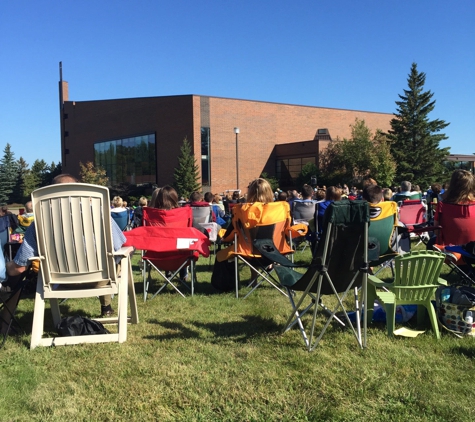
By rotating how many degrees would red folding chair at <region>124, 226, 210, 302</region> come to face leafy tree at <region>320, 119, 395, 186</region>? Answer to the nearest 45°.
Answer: approximately 45° to its right

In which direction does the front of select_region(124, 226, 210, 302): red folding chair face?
away from the camera

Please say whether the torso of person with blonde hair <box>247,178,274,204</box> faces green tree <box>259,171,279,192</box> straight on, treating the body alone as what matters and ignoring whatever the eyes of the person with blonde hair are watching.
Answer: yes

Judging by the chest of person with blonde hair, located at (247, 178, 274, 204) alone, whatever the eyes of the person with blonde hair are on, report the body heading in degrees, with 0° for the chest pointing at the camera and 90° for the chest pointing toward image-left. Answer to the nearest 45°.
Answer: approximately 180°

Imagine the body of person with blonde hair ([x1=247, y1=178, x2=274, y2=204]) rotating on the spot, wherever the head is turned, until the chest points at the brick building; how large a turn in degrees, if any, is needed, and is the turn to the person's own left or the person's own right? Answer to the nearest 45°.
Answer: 0° — they already face it

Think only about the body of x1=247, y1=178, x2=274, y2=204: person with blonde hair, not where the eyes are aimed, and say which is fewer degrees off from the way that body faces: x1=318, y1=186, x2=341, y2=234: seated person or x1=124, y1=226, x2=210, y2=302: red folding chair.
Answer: the seated person

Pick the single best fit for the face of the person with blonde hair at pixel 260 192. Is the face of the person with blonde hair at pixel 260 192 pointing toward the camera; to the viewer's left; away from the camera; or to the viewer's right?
away from the camera

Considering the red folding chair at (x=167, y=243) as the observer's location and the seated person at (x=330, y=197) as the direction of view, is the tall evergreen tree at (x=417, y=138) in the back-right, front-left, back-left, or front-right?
front-left

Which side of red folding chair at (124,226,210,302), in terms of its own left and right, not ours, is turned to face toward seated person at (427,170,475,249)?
right

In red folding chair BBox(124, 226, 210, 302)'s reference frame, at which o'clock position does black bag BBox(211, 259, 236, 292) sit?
The black bag is roughly at 2 o'clock from the red folding chair.

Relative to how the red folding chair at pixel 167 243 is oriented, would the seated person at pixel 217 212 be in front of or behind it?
in front

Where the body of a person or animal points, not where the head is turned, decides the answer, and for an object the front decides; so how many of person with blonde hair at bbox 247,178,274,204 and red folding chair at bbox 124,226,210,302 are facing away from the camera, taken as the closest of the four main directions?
2

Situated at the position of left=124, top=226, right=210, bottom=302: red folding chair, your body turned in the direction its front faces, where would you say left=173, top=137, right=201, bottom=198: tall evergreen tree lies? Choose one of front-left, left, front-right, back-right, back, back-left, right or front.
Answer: front

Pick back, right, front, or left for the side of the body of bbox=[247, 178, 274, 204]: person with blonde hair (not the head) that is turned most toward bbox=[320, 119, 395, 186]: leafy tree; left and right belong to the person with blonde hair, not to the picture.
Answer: front

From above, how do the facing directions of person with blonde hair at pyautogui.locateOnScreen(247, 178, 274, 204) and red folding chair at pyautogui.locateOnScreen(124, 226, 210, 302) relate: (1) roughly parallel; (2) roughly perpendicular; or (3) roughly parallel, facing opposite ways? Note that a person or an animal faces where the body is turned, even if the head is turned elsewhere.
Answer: roughly parallel
